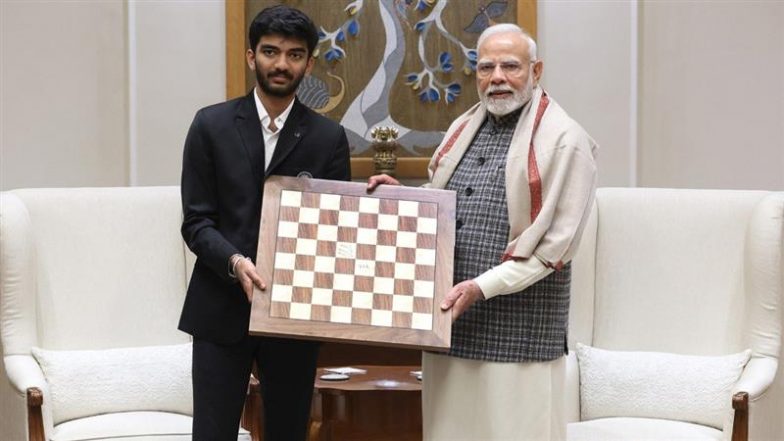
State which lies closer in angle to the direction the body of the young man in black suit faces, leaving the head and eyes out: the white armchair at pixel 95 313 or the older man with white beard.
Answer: the older man with white beard

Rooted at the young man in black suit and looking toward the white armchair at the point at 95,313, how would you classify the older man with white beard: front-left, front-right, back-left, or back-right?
back-right

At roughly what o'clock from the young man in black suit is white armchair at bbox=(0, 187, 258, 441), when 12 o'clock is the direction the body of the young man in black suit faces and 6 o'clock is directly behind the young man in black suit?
The white armchair is roughly at 5 o'clock from the young man in black suit.

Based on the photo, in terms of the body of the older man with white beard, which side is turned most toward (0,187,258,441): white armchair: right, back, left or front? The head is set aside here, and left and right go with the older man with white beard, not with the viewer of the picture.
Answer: right

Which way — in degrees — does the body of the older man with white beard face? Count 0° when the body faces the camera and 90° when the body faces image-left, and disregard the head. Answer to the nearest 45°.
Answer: approximately 45°

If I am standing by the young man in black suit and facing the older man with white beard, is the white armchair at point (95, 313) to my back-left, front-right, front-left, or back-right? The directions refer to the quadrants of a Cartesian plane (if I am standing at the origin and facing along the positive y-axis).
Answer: back-left

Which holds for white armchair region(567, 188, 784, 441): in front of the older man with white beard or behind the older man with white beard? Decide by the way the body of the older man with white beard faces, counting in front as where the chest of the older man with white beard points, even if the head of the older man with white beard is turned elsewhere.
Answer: behind
